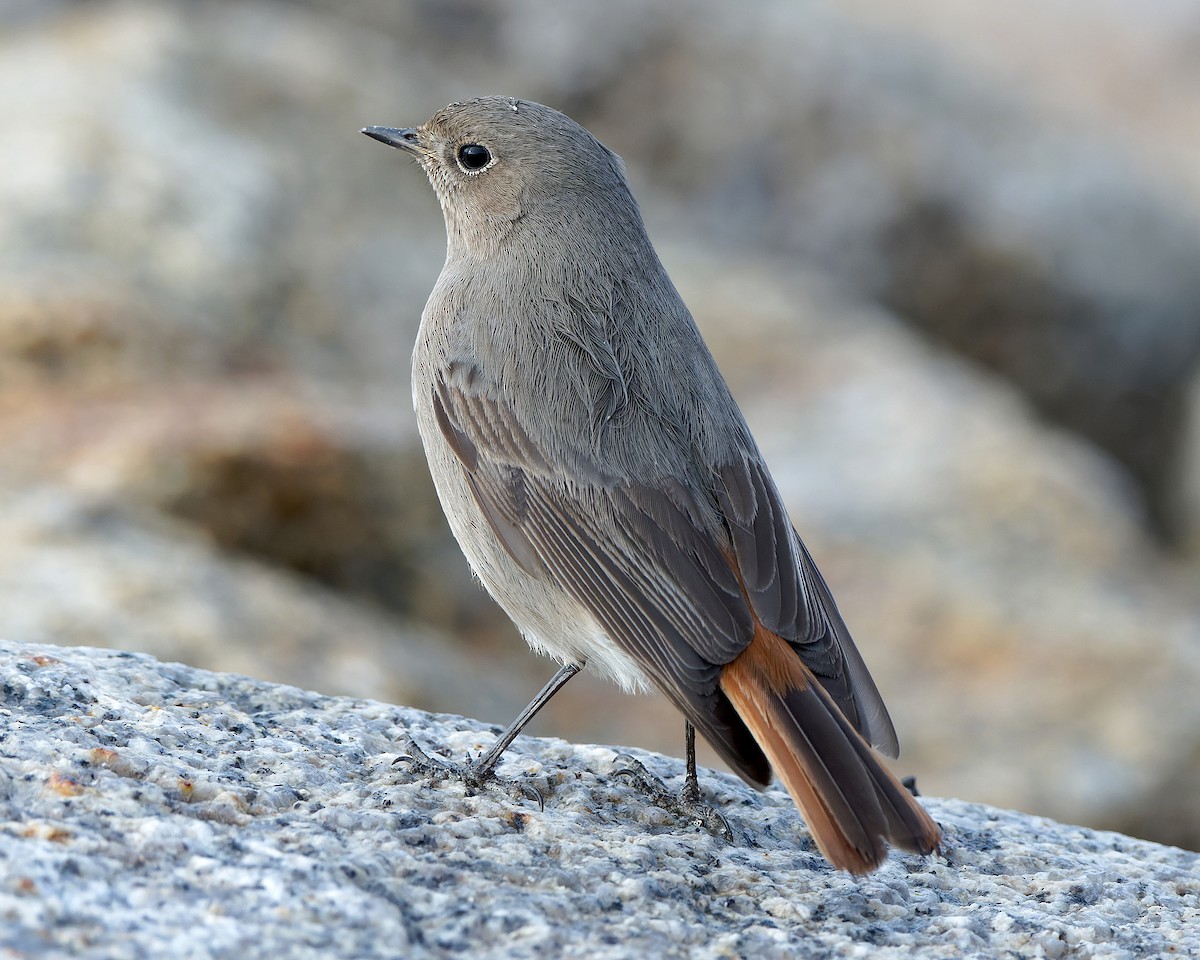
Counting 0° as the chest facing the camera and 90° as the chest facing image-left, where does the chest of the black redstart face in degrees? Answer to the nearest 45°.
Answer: approximately 135°

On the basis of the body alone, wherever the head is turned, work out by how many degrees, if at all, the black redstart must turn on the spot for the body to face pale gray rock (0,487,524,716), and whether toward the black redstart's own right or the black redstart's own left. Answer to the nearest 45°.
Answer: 0° — it already faces it
